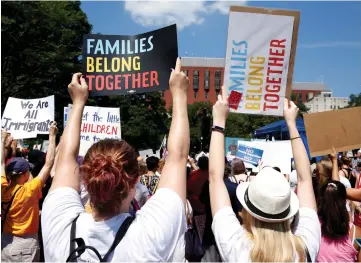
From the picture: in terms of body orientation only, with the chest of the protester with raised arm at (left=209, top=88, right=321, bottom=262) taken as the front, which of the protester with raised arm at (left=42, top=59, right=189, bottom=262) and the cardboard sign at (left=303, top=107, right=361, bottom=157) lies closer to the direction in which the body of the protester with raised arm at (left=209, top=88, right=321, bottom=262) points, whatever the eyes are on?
the cardboard sign

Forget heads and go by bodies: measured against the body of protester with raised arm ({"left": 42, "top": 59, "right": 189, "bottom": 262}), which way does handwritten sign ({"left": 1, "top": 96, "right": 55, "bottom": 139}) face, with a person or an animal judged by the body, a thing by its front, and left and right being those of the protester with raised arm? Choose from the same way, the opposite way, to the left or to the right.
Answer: the opposite way

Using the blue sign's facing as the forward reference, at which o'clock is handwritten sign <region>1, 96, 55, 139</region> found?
The handwritten sign is roughly at 2 o'clock from the blue sign.

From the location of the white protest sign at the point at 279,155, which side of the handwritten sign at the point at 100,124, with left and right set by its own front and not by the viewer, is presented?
left

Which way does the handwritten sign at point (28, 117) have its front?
toward the camera

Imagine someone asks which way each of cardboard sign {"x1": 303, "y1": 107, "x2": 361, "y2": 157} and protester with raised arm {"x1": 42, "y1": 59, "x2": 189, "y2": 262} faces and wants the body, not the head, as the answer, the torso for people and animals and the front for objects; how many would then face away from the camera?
2

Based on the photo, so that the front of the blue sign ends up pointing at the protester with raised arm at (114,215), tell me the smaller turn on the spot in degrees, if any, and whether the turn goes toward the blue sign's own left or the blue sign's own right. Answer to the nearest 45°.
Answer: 0° — it already faces them

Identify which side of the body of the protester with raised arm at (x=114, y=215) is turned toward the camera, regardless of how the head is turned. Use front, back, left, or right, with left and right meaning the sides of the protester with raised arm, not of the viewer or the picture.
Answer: back

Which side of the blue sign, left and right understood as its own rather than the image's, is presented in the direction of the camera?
front

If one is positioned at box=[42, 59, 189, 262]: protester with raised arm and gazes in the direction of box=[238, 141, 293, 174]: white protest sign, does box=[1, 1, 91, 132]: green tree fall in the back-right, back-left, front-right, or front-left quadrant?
front-left

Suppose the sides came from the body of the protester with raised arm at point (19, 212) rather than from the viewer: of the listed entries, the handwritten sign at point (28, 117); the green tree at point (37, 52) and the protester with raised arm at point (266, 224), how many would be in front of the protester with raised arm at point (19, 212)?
2

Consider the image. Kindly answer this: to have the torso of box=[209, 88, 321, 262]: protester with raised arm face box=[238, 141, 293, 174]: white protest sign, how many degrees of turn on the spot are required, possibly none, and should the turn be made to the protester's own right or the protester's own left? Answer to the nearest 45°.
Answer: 0° — they already face it

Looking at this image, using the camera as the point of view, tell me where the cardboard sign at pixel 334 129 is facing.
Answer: facing away from the viewer
